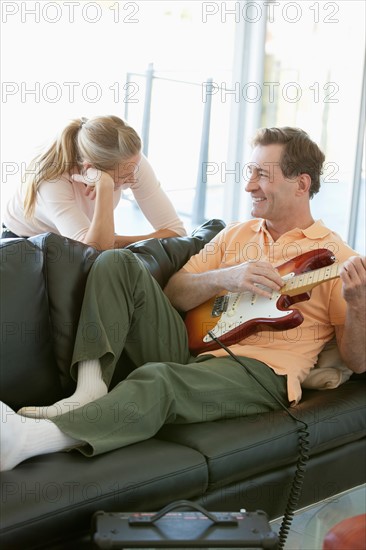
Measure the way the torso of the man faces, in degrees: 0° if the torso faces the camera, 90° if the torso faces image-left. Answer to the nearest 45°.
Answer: approximately 45°

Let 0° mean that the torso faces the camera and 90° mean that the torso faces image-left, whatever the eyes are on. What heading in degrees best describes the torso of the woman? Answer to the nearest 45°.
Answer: approximately 315°

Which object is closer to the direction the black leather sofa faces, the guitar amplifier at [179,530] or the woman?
the guitar amplifier

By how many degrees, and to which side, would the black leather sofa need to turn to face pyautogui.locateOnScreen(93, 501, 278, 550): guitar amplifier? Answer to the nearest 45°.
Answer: approximately 45° to its right

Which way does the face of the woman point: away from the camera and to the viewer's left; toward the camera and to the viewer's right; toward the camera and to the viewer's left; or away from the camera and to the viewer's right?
toward the camera and to the viewer's right

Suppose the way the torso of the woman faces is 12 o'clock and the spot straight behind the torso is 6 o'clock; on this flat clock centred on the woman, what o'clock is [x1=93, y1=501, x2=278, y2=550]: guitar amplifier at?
The guitar amplifier is roughly at 1 o'clock from the woman.

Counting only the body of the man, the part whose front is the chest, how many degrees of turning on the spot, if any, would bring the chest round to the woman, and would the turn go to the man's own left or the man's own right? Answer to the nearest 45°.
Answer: approximately 90° to the man's own right

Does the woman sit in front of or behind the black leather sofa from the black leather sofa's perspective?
behind

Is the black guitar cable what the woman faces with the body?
yes

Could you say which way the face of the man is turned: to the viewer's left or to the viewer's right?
to the viewer's left
